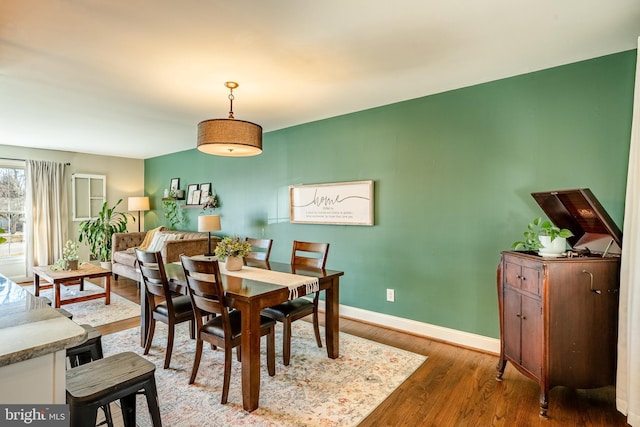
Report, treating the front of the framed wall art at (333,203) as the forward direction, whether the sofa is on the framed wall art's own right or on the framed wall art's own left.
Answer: on the framed wall art's own right

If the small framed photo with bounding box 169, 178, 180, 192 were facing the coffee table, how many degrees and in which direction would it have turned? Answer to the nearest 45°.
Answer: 0° — it already faces it

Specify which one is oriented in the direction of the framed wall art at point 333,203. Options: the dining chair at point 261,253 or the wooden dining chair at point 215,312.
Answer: the wooden dining chair

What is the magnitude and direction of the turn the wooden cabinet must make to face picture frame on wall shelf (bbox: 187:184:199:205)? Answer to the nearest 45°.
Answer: approximately 45° to its right

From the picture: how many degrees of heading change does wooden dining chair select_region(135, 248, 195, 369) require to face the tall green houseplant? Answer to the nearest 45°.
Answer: approximately 45° to its left

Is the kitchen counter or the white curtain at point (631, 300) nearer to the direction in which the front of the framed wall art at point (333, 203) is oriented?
the kitchen counter

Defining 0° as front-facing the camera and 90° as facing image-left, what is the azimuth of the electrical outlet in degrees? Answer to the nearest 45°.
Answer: approximately 45°

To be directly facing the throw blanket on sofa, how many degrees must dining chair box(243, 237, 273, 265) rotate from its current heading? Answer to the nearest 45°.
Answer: approximately 90° to its right

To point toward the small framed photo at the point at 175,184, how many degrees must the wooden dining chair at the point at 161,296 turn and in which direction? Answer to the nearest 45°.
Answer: approximately 45° to its left

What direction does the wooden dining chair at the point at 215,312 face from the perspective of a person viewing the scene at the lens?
facing away from the viewer and to the right of the viewer
